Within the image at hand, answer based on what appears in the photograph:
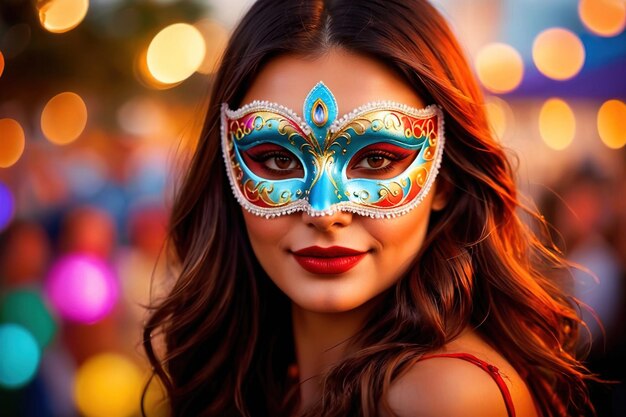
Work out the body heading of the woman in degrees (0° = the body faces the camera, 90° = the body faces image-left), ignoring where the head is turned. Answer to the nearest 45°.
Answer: approximately 45°
